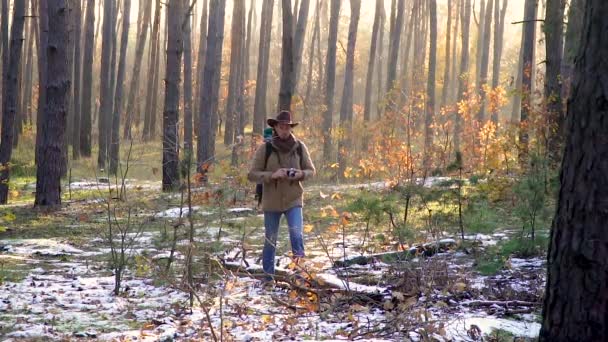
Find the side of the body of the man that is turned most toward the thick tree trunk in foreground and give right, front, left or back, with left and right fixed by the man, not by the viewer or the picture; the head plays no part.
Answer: front

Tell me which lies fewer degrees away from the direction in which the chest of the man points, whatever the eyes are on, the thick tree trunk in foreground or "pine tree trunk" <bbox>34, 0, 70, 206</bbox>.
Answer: the thick tree trunk in foreground

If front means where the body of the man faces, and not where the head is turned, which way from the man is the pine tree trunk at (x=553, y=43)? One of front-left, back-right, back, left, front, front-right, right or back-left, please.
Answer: back-left

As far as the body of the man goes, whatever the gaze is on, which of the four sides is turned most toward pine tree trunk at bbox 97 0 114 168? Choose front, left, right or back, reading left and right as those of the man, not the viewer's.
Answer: back

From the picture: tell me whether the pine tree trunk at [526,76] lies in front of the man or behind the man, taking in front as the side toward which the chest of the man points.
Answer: behind

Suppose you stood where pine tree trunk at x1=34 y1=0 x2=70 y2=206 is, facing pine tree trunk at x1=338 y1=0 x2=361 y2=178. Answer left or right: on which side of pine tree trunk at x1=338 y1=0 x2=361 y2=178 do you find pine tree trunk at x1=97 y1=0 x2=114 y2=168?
left

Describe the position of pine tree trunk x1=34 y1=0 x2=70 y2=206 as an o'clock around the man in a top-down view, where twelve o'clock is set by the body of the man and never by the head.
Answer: The pine tree trunk is roughly at 5 o'clock from the man.

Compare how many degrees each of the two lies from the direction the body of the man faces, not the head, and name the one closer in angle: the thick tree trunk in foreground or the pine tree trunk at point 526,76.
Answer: the thick tree trunk in foreground

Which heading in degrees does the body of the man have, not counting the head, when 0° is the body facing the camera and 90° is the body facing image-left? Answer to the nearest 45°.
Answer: approximately 0°

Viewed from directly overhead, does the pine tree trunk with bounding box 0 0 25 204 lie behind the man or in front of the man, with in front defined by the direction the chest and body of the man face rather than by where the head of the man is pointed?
behind

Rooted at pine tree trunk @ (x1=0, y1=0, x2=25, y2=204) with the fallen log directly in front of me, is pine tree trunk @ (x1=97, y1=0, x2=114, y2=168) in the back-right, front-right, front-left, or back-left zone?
back-left
